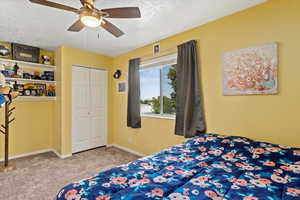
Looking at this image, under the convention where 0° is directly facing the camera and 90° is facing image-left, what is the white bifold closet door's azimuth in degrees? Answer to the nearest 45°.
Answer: approximately 315°

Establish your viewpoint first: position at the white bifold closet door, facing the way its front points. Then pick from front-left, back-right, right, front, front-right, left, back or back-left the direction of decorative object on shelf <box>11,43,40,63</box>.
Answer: back-right

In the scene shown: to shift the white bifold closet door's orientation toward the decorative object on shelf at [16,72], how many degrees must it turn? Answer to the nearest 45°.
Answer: approximately 135° to its right

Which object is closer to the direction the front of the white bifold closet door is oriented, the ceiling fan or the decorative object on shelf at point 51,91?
the ceiling fan

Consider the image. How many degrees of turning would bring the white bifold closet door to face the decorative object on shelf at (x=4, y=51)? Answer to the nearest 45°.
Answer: approximately 135° to its right

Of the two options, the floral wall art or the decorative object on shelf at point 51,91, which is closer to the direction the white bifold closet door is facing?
the floral wall art

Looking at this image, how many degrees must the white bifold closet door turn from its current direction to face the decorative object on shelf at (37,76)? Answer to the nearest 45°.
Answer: approximately 135° to its right

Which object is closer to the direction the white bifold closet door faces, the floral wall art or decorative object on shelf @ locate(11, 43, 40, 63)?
the floral wall art

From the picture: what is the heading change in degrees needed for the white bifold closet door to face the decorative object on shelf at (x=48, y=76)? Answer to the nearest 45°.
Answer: approximately 135° to its right

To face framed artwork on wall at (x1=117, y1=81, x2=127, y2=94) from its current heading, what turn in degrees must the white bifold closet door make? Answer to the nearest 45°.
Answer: approximately 45° to its left

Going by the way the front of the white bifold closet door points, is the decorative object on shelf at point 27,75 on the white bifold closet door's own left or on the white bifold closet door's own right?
on the white bifold closet door's own right
